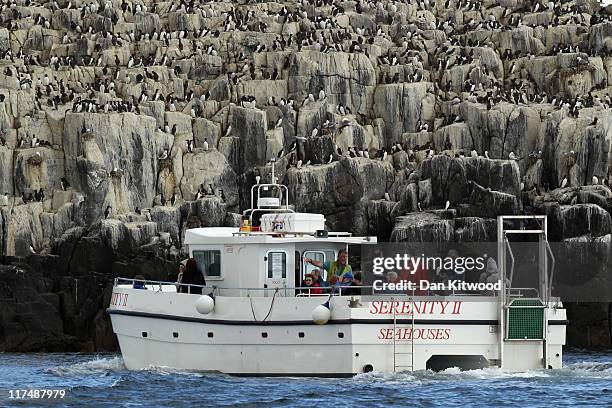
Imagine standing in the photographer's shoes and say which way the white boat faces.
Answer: facing away from the viewer and to the left of the viewer
